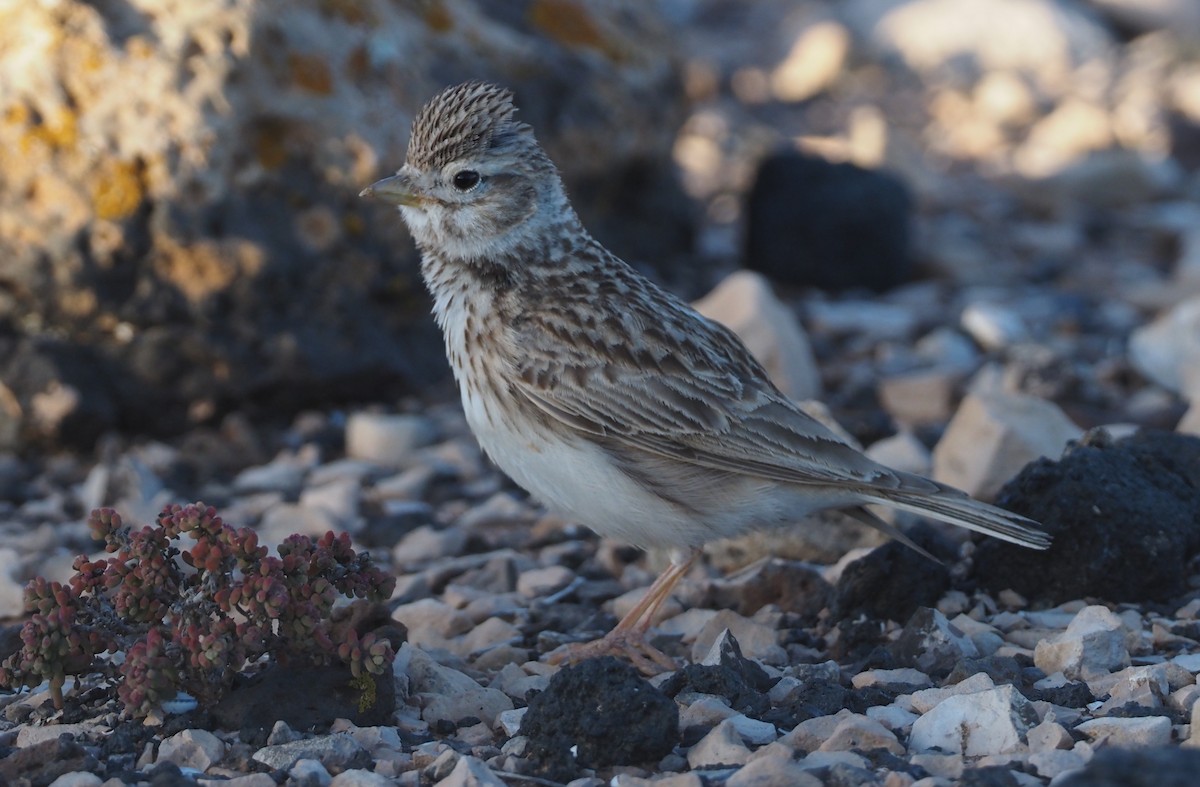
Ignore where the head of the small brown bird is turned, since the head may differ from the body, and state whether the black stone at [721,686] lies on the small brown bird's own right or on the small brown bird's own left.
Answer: on the small brown bird's own left

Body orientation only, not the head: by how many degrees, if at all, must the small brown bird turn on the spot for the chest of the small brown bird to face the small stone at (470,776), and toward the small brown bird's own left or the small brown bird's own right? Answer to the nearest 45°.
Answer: approximately 90° to the small brown bird's own left

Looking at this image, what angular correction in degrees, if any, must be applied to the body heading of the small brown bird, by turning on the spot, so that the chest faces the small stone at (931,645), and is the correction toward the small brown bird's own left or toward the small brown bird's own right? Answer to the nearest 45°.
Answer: approximately 135° to the small brown bird's own left

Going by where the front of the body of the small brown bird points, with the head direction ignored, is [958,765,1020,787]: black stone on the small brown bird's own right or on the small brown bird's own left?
on the small brown bird's own left

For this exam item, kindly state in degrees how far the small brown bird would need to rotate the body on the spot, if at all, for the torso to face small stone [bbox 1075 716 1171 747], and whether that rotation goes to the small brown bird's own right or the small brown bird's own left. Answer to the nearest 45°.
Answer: approximately 135° to the small brown bird's own left

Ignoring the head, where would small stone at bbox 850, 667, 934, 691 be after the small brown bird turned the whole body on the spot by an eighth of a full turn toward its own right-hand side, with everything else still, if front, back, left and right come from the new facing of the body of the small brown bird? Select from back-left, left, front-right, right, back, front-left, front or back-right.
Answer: back

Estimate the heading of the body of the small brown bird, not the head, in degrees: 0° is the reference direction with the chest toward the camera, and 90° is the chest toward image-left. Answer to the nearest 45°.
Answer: approximately 90°

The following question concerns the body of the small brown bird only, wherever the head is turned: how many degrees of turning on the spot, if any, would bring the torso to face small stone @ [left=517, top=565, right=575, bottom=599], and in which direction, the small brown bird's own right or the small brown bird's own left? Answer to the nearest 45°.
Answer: approximately 45° to the small brown bird's own right

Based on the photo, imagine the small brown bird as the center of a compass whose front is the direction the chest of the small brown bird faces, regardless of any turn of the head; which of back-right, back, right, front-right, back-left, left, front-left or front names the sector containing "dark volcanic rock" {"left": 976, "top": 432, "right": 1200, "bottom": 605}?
back
